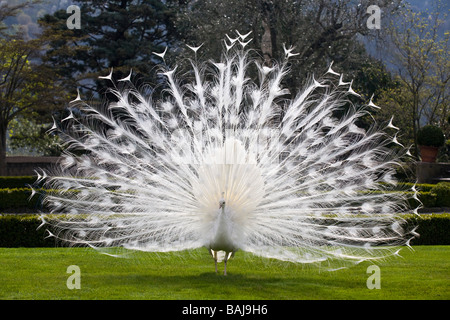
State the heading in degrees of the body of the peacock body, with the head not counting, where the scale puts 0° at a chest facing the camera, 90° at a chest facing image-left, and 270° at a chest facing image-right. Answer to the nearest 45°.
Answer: approximately 0°

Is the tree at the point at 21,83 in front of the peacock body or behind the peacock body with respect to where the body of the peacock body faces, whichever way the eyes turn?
behind

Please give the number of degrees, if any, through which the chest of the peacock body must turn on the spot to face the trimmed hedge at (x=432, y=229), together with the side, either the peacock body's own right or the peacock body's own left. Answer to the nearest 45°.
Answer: approximately 135° to the peacock body's own left

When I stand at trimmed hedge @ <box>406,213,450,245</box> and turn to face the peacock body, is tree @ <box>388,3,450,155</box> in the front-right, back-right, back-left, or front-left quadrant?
back-right

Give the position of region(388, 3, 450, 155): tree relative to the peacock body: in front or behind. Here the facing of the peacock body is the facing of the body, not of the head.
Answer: behind

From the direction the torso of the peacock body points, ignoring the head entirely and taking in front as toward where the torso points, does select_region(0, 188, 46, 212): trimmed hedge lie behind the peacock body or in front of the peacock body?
behind

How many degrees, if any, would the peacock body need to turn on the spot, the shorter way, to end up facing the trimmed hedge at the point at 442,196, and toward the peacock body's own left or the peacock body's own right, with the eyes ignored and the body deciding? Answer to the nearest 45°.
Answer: approximately 135° to the peacock body's own left

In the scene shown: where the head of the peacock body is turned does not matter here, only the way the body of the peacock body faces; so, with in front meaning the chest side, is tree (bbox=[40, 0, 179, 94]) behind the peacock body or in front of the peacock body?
behind

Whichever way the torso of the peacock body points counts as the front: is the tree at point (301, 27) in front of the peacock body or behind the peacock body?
behind
